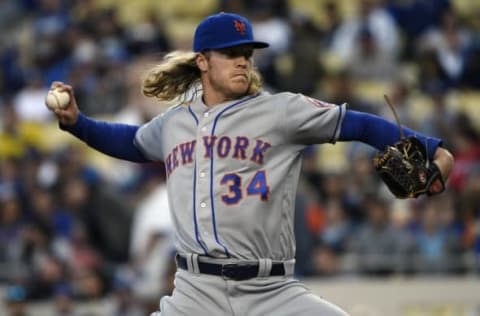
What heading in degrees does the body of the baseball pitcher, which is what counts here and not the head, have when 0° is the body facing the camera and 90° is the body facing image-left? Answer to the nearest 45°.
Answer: approximately 0°
